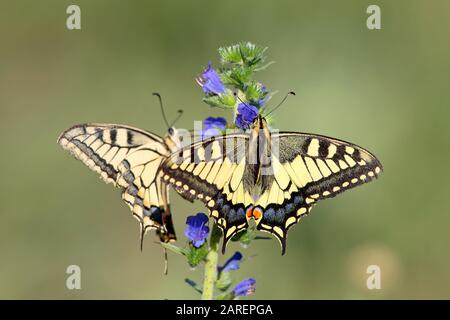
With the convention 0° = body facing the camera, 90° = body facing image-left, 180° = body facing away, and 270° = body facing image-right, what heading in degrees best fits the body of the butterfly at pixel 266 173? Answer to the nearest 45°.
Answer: approximately 180°
